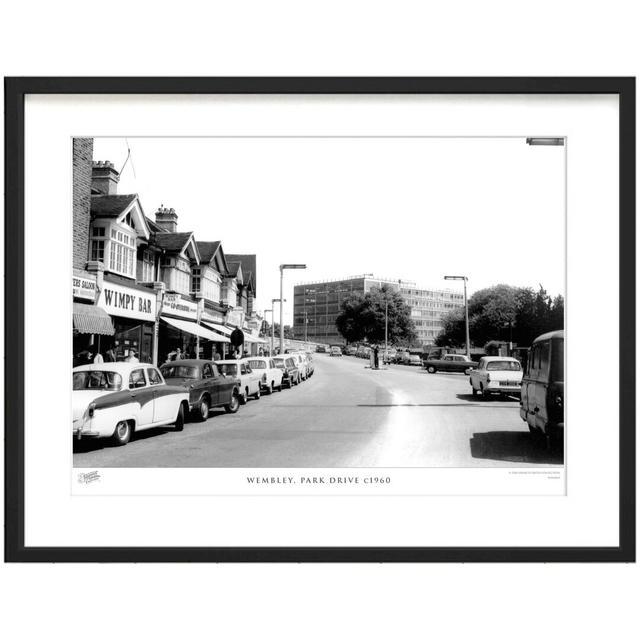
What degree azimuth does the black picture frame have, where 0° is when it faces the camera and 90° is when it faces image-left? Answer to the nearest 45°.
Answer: approximately 0°
